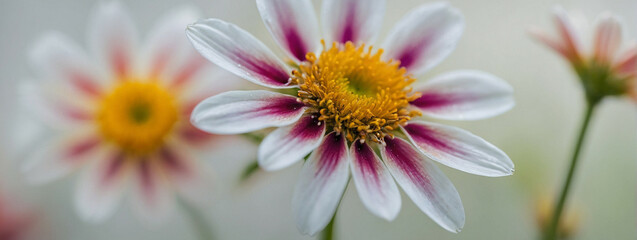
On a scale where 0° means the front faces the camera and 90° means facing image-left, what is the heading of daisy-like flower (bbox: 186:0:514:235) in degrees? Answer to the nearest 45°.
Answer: approximately 0°

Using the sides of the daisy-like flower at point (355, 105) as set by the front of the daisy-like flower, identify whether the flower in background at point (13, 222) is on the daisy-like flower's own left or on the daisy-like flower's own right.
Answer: on the daisy-like flower's own right

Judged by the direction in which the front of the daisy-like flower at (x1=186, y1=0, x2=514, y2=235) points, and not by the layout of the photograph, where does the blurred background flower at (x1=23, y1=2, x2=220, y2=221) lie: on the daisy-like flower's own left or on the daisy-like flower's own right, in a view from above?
on the daisy-like flower's own right

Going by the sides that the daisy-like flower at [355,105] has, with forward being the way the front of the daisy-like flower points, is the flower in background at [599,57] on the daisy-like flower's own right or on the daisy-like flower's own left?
on the daisy-like flower's own left
